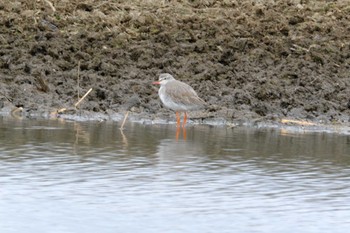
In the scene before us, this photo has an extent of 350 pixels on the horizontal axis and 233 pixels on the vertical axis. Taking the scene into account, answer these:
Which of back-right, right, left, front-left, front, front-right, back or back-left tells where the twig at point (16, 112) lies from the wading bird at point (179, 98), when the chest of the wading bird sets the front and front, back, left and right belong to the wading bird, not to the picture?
front

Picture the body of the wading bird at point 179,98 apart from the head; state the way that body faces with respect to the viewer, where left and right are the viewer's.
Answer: facing to the left of the viewer
